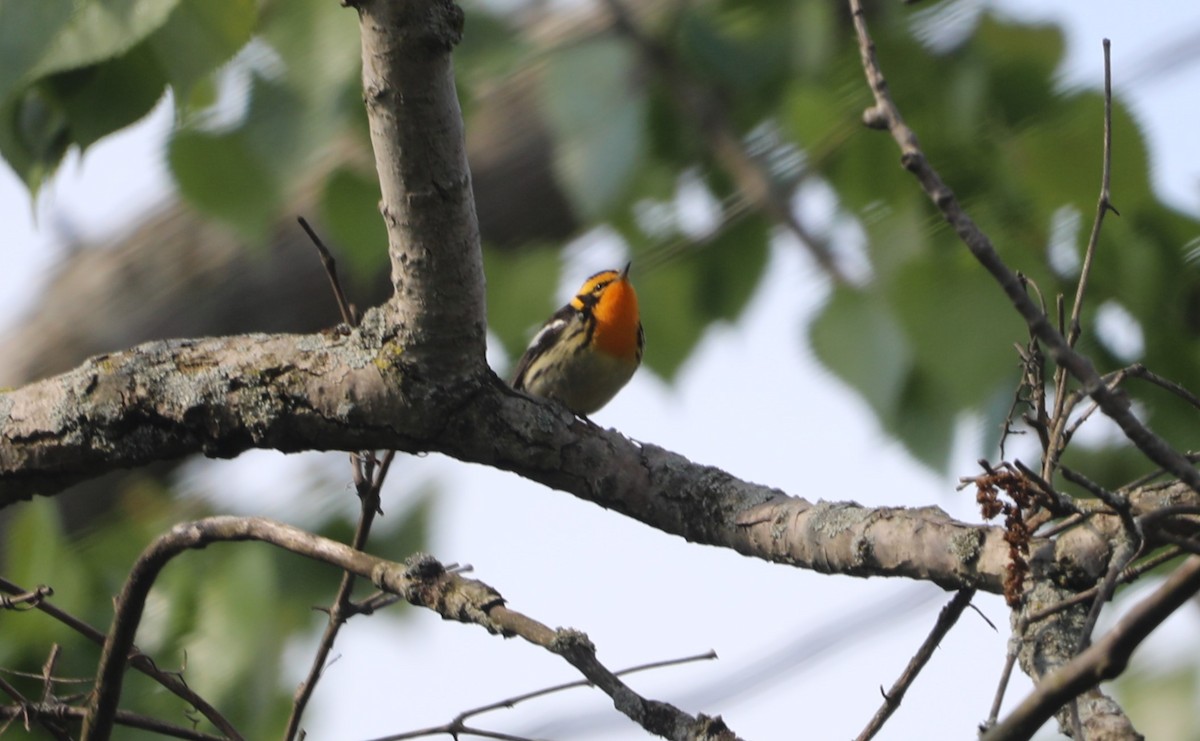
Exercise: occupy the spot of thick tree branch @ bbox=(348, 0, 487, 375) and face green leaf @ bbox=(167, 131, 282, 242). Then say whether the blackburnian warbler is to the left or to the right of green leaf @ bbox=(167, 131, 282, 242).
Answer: right

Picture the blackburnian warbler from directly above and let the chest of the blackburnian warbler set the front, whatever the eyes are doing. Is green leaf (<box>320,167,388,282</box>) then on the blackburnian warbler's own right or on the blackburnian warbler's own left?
on the blackburnian warbler's own right

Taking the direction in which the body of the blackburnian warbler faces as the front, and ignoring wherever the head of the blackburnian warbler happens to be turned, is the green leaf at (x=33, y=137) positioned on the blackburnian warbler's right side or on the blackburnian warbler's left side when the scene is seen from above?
on the blackburnian warbler's right side

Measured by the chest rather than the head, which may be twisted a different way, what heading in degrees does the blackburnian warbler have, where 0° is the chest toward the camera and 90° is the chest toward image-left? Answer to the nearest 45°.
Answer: approximately 315°
